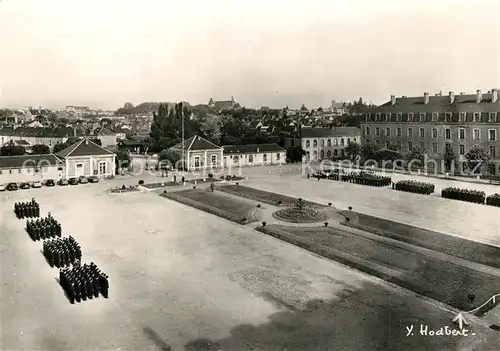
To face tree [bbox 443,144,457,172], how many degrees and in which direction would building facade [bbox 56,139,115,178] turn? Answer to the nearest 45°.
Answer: approximately 90° to its left

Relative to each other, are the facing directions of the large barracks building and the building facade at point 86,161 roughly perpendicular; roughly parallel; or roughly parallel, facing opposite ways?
roughly perpendicular

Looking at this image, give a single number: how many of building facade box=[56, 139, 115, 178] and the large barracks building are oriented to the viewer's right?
0

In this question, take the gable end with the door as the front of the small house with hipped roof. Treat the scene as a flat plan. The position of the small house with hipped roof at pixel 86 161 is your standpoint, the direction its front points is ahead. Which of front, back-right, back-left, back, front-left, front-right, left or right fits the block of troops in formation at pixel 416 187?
front-left

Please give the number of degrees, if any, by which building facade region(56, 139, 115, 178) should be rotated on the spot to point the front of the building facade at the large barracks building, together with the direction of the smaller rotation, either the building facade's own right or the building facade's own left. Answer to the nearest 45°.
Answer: approximately 90° to the building facade's own left

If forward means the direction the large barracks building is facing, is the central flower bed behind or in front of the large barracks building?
in front

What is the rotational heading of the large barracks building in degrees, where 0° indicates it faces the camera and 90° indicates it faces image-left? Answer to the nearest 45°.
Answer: approximately 45°

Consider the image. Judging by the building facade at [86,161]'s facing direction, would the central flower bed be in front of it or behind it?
in front
